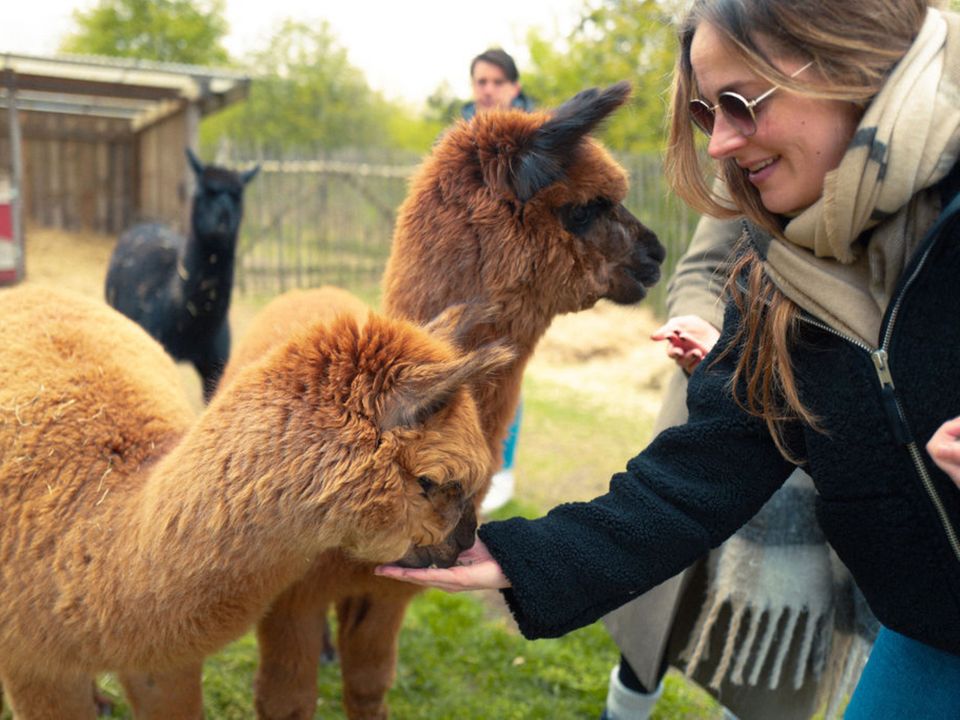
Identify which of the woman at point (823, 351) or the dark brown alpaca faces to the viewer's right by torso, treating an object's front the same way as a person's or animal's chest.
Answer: the dark brown alpaca

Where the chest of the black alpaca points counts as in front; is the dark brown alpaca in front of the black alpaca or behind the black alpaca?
in front

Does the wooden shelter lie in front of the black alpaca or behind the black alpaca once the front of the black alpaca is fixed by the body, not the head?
behind

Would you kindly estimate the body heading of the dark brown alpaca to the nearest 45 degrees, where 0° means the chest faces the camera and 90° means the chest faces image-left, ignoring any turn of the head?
approximately 270°

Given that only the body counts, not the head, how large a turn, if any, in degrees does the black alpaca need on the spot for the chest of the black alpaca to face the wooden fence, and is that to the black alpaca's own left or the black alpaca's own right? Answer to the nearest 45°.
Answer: approximately 135° to the black alpaca's own left

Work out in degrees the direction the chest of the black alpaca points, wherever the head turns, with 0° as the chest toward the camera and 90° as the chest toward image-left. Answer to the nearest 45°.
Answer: approximately 315°

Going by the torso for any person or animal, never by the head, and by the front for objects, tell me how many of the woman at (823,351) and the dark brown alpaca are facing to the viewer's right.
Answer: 1

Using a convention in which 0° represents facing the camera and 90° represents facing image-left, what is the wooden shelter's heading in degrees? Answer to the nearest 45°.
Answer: approximately 315°
